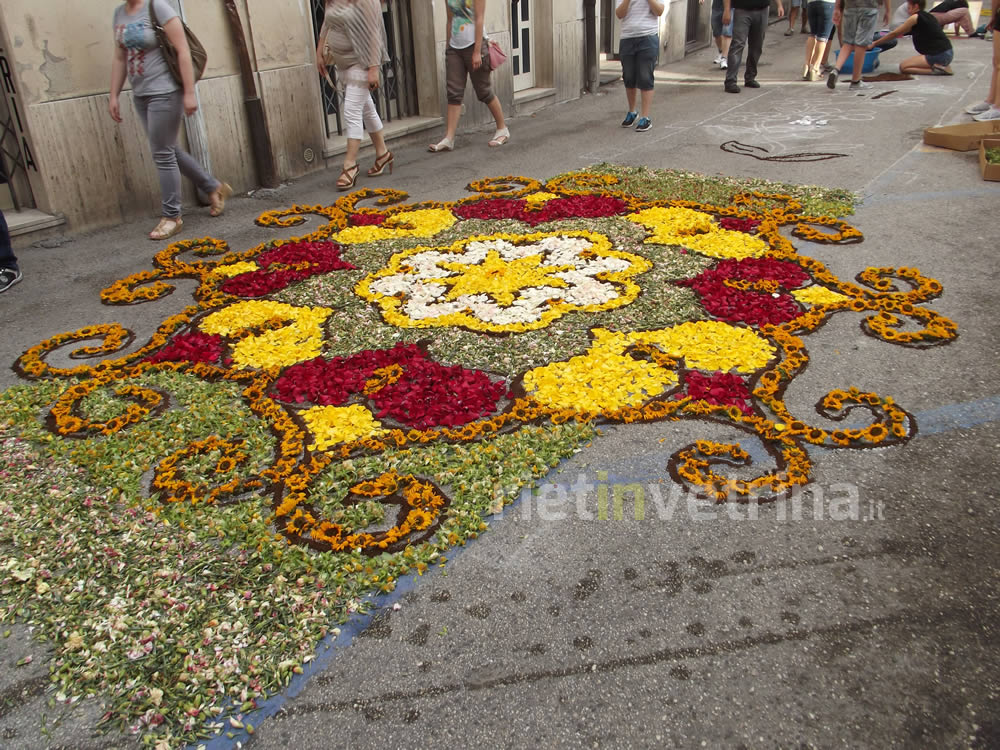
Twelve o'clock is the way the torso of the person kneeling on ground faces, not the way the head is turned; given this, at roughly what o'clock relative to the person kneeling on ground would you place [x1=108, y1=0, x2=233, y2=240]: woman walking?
The woman walking is roughly at 10 o'clock from the person kneeling on ground.

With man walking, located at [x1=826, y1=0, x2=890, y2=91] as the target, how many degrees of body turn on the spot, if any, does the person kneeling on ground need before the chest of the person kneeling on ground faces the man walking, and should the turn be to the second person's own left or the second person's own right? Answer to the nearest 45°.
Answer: approximately 45° to the second person's own left

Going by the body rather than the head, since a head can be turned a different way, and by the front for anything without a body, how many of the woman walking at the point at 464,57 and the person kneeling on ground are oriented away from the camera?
0

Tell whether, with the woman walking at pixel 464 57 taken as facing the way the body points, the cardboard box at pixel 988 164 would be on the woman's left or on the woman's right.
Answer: on the woman's left

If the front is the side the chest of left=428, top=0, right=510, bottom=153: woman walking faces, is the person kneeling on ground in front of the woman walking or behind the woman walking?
behind

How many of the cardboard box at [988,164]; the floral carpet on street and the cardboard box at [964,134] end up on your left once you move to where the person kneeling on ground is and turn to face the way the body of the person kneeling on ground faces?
3

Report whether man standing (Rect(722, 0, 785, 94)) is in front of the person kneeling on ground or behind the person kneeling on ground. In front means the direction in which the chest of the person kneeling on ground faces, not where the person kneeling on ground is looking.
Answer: in front

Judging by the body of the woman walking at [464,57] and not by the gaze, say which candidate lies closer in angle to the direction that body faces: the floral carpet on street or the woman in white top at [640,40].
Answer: the floral carpet on street

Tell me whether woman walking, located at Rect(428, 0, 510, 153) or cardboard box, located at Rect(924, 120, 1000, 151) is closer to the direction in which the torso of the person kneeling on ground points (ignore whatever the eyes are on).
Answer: the woman walking

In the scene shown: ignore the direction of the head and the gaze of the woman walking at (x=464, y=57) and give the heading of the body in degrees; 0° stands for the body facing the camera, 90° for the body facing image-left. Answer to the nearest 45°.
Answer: approximately 45°

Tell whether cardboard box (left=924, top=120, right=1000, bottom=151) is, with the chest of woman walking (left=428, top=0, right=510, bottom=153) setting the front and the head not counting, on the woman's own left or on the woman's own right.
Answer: on the woman's own left

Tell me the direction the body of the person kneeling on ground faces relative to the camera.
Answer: to the viewer's left

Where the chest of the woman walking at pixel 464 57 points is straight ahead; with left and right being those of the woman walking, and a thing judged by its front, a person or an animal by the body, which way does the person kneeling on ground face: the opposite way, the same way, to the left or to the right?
to the right

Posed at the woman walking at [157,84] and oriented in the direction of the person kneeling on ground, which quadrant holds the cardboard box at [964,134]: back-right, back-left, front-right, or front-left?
front-right

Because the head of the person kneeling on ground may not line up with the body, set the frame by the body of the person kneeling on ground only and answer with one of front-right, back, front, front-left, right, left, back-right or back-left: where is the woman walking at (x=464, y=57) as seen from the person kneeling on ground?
front-left
